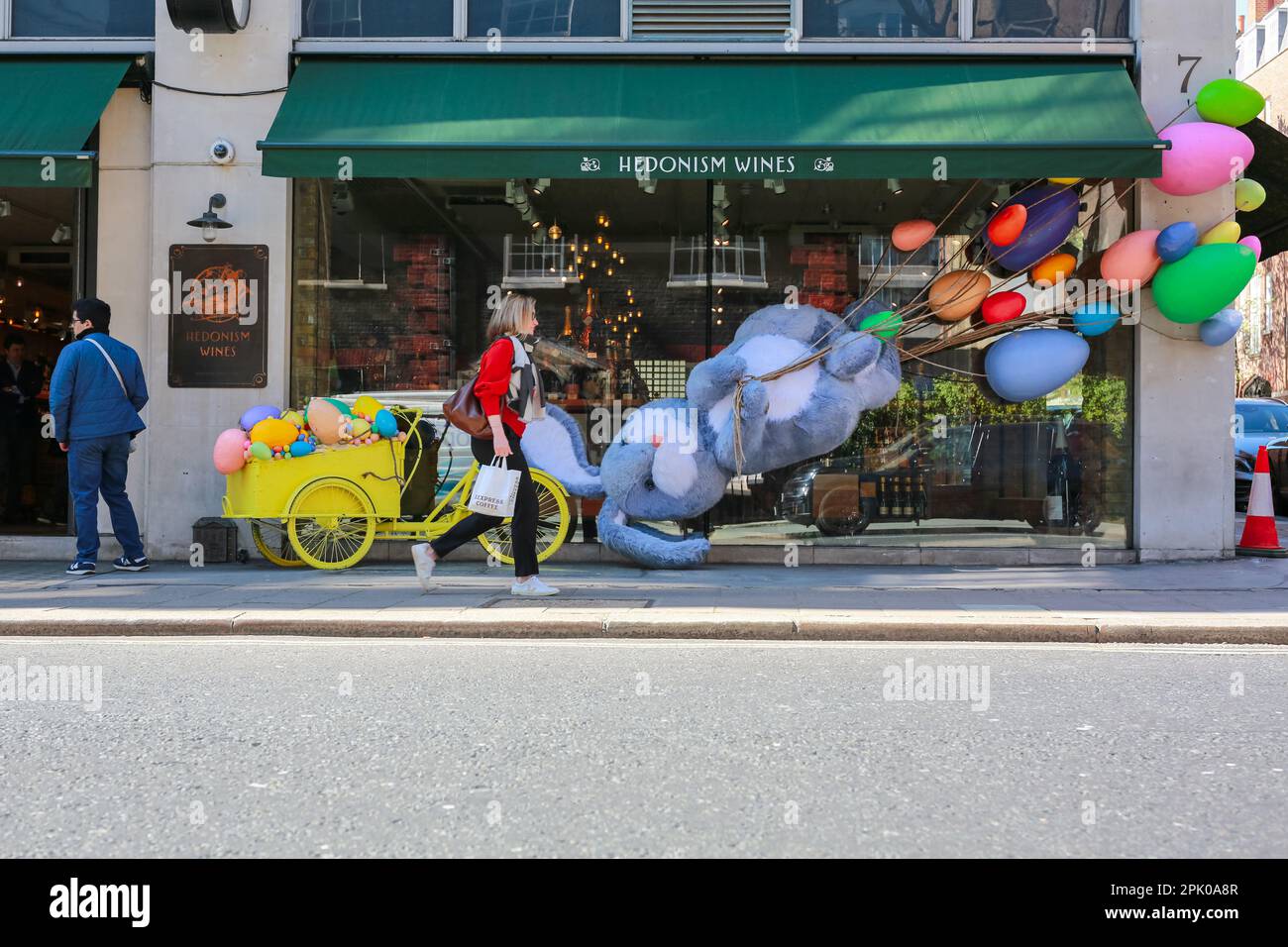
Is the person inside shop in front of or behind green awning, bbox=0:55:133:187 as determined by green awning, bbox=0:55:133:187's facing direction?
behind

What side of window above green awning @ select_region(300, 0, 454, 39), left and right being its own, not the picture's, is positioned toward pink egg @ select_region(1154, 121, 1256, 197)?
left

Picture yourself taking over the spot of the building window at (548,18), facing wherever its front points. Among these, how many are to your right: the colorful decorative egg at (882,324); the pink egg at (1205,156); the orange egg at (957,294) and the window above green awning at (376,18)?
1

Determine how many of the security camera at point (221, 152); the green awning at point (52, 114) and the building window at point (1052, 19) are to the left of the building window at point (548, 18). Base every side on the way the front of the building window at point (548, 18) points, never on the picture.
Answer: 1

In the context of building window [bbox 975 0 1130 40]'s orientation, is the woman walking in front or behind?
in front

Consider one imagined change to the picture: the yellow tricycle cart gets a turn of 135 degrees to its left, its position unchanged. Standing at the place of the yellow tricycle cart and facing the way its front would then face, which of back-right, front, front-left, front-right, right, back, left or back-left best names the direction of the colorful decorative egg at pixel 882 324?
front-left

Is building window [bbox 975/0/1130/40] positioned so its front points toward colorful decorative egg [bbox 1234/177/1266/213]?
no

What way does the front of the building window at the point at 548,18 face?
toward the camera

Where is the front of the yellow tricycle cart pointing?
to the viewer's left

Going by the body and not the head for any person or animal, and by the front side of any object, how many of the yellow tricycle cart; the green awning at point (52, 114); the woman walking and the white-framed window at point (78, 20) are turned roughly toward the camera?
2

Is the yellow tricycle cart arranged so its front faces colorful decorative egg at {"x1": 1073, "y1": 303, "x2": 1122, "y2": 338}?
no

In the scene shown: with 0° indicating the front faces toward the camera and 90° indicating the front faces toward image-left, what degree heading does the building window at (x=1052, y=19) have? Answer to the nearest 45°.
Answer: approximately 0°

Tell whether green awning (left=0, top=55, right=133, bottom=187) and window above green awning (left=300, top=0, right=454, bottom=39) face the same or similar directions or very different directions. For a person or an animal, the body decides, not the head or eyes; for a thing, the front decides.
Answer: same or similar directions

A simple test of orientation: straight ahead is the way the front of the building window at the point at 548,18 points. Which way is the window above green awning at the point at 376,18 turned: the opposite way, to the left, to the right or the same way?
the same way

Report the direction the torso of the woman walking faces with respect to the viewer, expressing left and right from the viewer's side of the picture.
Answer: facing to the right of the viewer

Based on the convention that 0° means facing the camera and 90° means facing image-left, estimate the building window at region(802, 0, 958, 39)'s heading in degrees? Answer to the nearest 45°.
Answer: approximately 0°

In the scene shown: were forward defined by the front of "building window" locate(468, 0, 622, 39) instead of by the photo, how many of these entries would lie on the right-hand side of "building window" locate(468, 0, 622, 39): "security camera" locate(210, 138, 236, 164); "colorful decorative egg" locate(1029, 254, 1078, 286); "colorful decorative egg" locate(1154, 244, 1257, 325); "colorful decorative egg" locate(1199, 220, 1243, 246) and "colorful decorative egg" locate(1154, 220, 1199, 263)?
1

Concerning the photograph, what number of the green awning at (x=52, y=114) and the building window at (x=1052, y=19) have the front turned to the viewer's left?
0

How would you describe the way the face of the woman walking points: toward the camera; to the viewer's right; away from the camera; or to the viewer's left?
to the viewer's right

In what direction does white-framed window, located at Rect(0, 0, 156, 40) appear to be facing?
toward the camera
